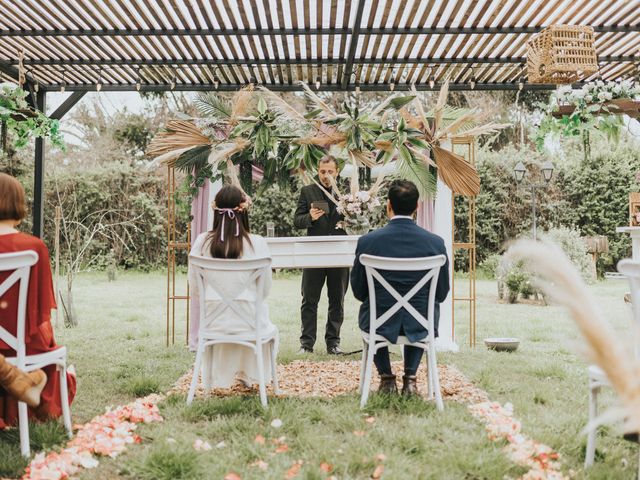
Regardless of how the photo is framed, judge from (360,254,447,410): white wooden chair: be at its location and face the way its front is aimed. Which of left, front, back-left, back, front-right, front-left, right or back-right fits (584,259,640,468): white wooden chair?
back-right

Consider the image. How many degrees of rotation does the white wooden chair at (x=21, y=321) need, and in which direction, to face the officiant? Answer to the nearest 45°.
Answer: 0° — it already faces them

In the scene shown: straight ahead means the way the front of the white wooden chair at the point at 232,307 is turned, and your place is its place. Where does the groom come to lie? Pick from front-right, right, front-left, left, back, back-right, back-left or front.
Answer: right

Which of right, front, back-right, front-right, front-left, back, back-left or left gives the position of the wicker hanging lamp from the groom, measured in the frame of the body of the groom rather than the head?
front-right

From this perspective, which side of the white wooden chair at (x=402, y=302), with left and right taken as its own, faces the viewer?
back

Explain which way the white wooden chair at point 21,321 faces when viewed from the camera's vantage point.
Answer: facing away from the viewer and to the right of the viewer

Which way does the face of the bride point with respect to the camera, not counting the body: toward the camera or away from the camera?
away from the camera

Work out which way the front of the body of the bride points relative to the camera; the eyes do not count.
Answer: away from the camera

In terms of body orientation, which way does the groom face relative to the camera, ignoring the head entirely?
away from the camera

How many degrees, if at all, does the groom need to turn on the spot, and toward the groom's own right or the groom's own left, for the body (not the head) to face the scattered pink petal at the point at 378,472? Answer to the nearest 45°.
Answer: approximately 180°

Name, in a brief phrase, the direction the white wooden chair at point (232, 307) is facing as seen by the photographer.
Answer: facing away from the viewer

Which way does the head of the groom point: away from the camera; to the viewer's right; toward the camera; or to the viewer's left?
away from the camera

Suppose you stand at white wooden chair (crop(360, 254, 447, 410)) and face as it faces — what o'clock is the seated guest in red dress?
The seated guest in red dress is roughly at 8 o'clock from the white wooden chair.

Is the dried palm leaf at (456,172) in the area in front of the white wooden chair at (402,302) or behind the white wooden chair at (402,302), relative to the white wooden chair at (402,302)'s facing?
in front

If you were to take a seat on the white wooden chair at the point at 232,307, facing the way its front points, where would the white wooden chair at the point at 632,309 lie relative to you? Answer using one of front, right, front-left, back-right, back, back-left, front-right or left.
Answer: back-right
